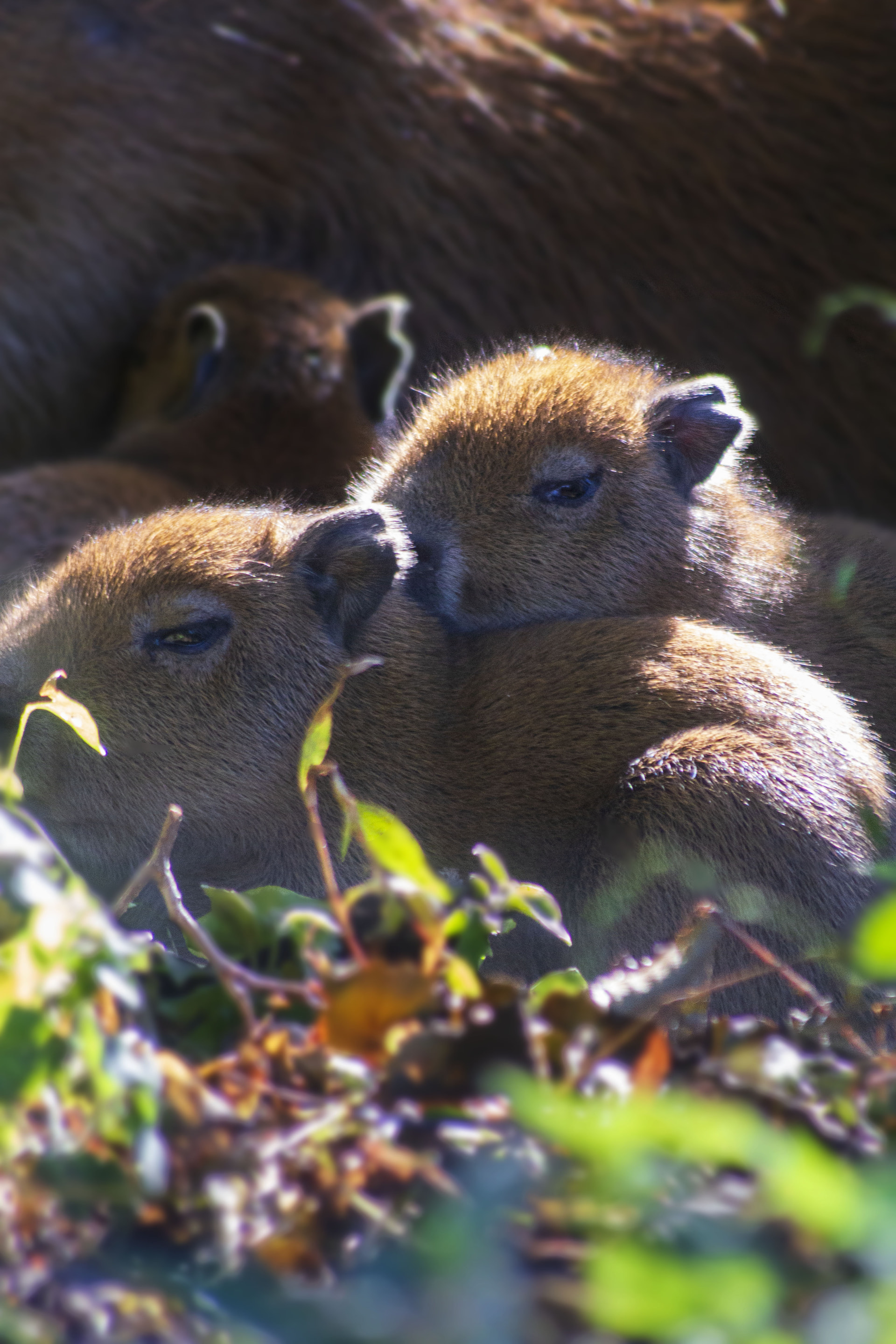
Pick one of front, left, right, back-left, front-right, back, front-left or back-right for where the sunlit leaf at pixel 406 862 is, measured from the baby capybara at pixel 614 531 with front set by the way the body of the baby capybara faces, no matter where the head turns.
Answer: left

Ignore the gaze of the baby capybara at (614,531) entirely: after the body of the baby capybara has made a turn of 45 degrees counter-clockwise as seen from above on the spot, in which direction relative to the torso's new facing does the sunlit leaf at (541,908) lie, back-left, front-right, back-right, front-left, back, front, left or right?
front-left

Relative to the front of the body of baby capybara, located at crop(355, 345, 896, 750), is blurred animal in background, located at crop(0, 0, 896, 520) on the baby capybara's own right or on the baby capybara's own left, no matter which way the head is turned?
on the baby capybara's own right

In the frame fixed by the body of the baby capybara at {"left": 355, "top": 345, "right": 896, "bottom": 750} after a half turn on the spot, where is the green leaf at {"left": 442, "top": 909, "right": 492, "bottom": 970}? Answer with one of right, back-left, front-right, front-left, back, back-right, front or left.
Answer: right

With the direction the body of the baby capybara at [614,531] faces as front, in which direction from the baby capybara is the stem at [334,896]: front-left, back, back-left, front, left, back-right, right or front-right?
left

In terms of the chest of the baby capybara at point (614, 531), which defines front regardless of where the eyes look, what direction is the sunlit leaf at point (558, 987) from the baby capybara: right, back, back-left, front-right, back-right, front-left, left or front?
left

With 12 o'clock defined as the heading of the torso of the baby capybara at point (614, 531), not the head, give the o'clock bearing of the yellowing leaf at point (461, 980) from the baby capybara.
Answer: The yellowing leaf is roughly at 9 o'clock from the baby capybara.

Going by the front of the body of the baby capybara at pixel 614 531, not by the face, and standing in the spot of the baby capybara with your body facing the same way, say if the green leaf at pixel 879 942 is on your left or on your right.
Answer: on your left

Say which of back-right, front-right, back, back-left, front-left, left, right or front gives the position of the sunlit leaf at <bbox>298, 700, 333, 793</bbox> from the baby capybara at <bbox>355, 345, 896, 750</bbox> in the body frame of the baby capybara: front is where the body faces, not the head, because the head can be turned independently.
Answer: left

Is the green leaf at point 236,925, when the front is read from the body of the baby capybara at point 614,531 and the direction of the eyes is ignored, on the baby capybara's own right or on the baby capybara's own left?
on the baby capybara's own left

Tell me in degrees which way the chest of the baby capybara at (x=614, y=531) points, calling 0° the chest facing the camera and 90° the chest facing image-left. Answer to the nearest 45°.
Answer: approximately 90°

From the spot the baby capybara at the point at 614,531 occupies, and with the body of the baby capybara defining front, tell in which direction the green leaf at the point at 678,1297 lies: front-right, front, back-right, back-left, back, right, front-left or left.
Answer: left
